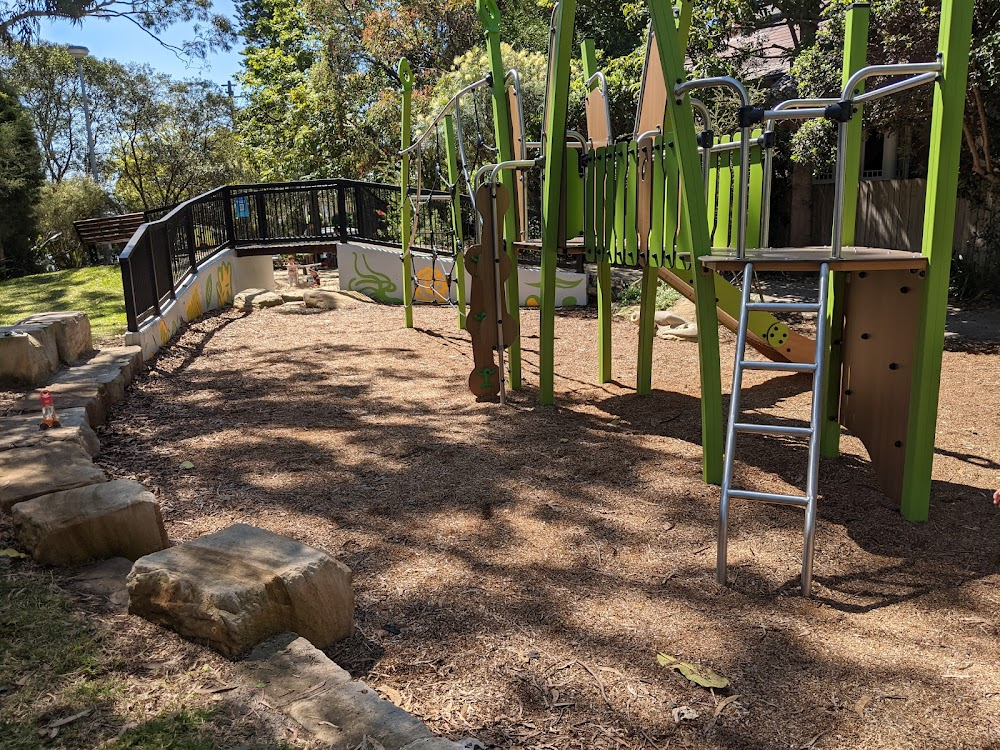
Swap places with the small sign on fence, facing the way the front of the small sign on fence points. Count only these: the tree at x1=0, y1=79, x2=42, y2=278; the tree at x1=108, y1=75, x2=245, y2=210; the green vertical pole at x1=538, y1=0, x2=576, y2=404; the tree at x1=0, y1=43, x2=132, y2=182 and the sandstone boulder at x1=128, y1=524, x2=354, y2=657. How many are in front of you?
2

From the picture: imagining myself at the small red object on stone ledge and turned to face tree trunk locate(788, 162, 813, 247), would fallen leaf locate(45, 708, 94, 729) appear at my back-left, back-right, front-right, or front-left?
back-right

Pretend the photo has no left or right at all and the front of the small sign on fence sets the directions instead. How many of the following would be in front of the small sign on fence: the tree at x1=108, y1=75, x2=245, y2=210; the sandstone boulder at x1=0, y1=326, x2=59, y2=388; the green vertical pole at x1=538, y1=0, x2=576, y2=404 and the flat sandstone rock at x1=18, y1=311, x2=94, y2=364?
3

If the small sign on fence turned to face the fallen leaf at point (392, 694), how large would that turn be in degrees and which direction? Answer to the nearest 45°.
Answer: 0° — it already faces it

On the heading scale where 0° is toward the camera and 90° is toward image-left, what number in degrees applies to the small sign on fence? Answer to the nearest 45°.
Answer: approximately 0°

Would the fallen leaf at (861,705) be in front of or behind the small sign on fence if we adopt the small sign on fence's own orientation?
in front

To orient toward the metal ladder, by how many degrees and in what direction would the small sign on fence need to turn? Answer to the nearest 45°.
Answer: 0° — it already faces it

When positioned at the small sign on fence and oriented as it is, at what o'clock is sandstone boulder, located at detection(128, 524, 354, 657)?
The sandstone boulder is roughly at 12 o'clock from the small sign on fence.

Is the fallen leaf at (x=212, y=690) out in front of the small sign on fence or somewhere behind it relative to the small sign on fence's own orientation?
in front

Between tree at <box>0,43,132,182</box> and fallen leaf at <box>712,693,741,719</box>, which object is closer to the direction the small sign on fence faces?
the fallen leaf

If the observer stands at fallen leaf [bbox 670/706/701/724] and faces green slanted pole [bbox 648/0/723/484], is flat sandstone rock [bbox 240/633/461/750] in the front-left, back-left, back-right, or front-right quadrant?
back-left

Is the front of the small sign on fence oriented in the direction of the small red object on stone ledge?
yes

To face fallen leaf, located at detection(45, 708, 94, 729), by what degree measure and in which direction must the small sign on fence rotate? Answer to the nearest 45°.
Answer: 0° — it already faces it

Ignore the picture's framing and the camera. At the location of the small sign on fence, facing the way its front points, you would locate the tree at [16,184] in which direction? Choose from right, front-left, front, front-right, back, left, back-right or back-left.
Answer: back-right

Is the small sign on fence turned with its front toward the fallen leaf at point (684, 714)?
yes

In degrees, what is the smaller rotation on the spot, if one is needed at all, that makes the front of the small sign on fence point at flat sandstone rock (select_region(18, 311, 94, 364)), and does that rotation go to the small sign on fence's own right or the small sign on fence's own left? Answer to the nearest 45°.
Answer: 0° — it already faces it

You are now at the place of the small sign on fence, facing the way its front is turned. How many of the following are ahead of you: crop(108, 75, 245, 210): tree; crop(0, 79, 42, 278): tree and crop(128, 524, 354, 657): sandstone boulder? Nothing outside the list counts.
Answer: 1

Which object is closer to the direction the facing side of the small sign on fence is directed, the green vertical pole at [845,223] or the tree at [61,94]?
the green vertical pole

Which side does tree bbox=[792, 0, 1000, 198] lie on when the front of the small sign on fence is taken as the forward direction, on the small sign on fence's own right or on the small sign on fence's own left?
on the small sign on fence's own left

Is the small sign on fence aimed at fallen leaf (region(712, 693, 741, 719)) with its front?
yes
